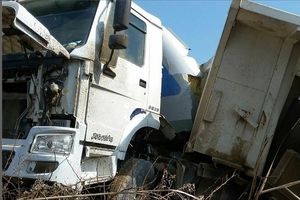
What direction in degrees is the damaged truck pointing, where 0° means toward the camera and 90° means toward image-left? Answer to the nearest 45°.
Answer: approximately 45°
